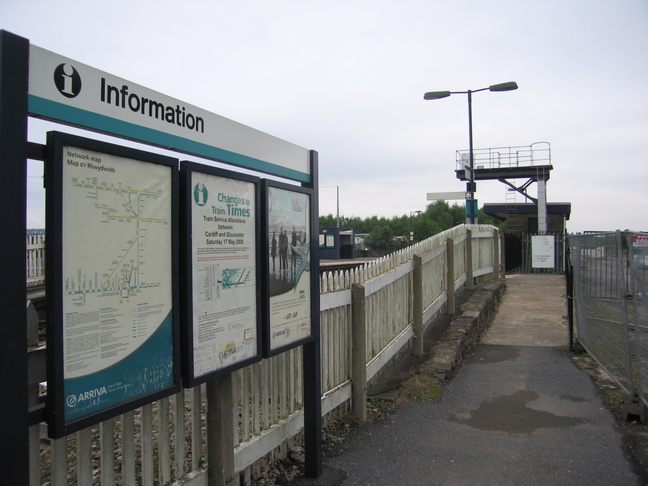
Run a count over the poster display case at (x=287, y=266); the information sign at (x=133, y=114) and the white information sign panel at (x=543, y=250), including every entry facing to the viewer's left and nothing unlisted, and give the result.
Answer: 0

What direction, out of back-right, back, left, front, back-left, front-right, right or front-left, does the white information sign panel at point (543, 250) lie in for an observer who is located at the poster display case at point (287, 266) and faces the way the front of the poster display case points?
left

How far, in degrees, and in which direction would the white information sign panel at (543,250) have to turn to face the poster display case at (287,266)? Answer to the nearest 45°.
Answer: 0° — it already faces it

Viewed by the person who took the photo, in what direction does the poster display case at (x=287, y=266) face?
facing the viewer and to the right of the viewer

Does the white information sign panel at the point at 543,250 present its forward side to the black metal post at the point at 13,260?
yes

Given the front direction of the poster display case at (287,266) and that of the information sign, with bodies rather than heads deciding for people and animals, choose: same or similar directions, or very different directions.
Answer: same or similar directions

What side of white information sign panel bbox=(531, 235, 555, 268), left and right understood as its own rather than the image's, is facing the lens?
front

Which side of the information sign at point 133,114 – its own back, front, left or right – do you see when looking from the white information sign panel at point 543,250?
left

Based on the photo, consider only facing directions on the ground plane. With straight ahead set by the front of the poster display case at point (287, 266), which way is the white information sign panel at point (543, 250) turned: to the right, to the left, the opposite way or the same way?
to the right

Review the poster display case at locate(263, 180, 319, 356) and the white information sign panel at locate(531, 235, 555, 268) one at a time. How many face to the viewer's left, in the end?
0

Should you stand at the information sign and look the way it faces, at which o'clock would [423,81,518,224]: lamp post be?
The lamp post is roughly at 9 o'clock from the information sign.

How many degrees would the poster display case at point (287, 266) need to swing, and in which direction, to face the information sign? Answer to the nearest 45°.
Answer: approximately 90° to its right

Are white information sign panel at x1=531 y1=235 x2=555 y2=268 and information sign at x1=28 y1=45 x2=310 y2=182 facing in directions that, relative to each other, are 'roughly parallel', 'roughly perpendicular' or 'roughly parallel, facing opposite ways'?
roughly perpendicular
